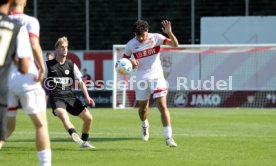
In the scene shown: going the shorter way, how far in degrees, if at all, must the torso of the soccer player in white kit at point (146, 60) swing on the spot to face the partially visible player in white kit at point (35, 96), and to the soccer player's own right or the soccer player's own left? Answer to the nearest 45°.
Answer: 0° — they already face them

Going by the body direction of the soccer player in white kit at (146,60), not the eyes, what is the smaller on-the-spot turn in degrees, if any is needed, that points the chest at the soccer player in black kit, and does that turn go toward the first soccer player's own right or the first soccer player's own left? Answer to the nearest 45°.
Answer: approximately 45° to the first soccer player's own right

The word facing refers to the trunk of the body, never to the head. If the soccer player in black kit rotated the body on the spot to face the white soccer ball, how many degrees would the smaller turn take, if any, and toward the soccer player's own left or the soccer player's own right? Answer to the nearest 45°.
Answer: approximately 90° to the soccer player's own left

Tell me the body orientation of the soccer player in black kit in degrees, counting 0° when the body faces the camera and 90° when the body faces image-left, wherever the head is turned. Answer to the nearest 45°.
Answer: approximately 315°

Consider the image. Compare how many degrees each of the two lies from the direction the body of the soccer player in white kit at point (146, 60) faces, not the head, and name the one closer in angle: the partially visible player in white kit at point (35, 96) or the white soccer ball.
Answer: the partially visible player in white kit

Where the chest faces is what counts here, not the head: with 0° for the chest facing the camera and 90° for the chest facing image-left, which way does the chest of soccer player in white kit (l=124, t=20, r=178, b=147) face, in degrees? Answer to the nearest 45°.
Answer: approximately 0°
